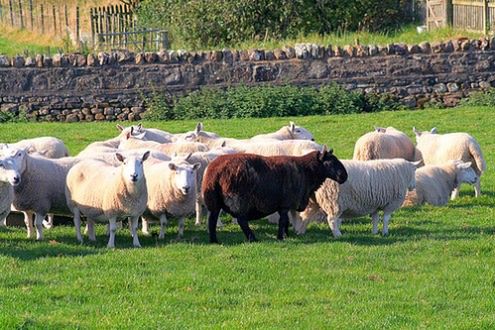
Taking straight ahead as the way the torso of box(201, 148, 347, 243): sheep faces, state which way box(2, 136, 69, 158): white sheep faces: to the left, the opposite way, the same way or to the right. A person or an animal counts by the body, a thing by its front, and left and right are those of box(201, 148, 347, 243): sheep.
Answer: the opposite way

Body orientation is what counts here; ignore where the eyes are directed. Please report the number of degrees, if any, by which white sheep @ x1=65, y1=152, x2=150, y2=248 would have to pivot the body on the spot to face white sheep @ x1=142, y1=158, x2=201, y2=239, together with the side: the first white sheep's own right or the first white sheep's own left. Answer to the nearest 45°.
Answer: approximately 90° to the first white sheep's own left

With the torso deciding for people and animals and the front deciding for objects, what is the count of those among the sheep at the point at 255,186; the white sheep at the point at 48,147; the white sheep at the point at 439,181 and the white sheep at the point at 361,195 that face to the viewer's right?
3

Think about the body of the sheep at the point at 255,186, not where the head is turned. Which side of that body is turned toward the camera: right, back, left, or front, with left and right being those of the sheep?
right

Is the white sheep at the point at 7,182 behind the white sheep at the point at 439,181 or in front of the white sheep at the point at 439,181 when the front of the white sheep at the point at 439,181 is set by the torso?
behind

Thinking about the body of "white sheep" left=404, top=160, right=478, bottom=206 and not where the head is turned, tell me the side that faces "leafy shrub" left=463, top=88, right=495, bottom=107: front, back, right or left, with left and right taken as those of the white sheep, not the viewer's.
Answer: left

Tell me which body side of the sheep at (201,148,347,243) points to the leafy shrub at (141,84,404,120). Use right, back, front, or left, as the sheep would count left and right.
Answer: left

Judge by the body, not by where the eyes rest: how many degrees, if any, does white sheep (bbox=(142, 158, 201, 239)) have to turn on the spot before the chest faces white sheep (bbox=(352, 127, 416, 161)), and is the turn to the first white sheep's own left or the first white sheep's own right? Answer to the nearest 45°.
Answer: approximately 90° to the first white sheep's own left

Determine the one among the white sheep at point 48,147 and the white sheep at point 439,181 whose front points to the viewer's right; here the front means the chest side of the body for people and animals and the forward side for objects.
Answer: the white sheep at point 439,181

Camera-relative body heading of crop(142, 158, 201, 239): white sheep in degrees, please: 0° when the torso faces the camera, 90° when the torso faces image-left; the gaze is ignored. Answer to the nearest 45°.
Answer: approximately 315°

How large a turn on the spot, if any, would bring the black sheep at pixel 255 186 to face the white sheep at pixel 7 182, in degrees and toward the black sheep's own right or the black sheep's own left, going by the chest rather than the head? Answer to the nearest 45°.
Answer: approximately 180°

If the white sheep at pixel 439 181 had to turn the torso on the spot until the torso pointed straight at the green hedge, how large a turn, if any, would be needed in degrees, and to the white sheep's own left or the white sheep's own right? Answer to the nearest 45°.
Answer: approximately 90° to the white sheep's own left

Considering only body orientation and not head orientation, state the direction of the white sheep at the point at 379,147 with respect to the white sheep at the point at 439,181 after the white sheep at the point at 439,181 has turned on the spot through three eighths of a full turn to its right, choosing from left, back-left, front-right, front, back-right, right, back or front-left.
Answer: right

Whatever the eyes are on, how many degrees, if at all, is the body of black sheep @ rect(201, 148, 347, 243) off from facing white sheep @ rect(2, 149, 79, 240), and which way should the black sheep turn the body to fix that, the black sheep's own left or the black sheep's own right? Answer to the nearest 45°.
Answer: approximately 180°

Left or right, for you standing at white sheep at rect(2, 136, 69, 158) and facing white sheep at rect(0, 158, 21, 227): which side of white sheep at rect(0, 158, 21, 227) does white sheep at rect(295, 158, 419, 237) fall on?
left

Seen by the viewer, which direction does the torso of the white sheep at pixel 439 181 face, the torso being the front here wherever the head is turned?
to the viewer's right
